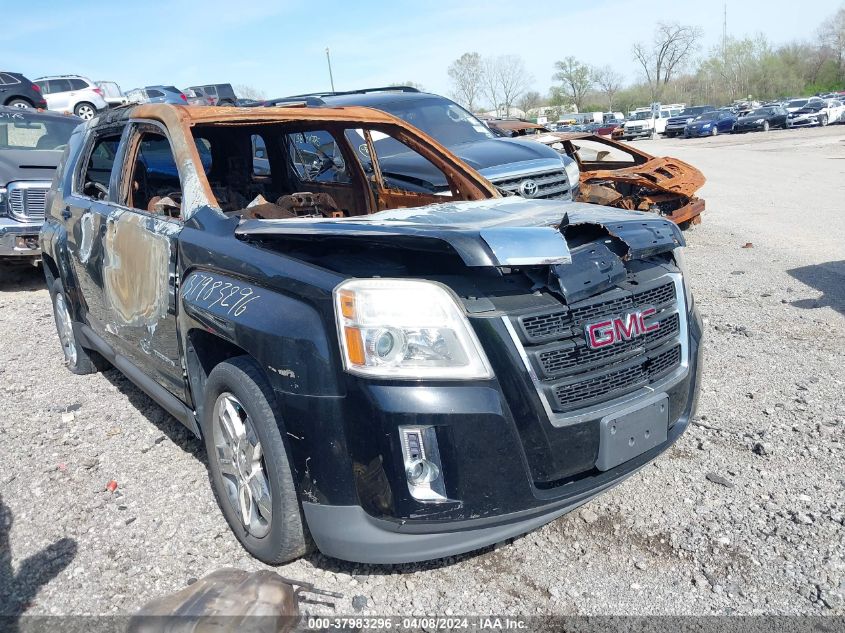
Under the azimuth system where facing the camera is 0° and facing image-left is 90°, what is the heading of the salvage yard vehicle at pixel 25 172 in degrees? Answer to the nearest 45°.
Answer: approximately 315°

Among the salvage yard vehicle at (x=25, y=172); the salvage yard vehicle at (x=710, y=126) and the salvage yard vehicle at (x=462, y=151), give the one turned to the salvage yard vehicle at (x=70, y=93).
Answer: the salvage yard vehicle at (x=710, y=126)

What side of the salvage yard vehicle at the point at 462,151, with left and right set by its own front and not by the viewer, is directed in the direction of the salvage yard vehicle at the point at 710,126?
left

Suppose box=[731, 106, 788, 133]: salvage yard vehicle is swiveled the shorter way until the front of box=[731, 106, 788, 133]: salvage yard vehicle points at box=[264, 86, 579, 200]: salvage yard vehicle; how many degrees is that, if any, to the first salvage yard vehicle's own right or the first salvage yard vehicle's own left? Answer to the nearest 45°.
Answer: approximately 45° to the first salvage yard vehicle's own left

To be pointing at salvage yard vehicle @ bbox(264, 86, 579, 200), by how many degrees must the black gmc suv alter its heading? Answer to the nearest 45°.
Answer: approximately 135° to its left

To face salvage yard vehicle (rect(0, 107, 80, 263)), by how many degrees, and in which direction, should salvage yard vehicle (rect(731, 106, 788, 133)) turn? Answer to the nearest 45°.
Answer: approximately 45° to its left

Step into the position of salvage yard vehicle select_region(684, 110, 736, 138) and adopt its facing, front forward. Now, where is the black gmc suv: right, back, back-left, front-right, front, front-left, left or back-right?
front-left

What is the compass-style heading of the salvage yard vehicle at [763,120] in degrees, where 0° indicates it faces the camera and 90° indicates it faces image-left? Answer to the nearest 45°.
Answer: approximately 45°

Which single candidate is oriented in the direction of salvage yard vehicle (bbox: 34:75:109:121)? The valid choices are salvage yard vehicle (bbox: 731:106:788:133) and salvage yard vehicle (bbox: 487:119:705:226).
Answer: salvage yard vehicle (bbox: 731:106:788:133)

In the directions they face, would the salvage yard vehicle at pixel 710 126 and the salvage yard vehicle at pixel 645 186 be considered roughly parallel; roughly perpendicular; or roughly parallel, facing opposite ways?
roughly perpendicular

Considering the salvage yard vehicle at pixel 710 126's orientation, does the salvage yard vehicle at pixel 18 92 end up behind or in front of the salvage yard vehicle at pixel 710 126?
in front

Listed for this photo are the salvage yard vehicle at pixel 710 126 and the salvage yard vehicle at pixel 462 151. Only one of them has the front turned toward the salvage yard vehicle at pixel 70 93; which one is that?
the salvage yard vehicle at pixel 710 126
